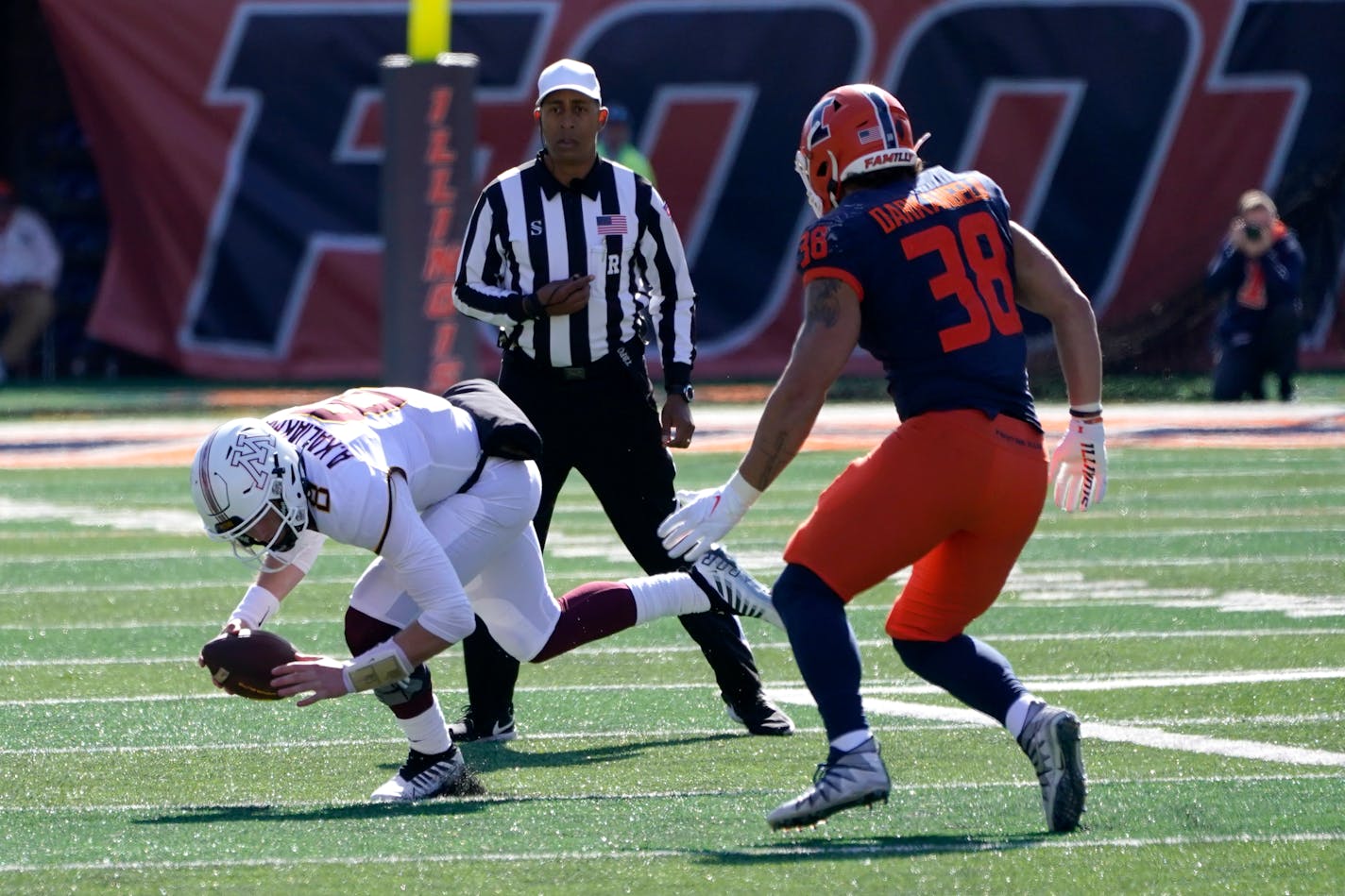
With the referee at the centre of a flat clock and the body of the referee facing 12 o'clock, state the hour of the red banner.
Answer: The red banner is roughly at 6 o'clock from the referee.

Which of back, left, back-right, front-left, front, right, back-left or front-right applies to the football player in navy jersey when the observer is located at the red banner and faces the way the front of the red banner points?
front

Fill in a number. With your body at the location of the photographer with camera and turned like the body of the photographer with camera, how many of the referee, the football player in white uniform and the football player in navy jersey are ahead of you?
3

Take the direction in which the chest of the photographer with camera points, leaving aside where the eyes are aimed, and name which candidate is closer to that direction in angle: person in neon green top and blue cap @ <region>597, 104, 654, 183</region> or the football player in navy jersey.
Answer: the football player in navy jersey

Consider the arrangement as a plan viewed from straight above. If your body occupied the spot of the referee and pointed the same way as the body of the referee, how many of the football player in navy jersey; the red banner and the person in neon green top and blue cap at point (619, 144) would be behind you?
2

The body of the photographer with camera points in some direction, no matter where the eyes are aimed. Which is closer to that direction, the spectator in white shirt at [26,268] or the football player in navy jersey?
the football player in navy jersey

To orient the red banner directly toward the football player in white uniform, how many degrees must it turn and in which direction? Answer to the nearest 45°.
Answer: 0° — it already faces them

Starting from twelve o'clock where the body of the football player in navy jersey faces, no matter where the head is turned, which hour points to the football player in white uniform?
The football player in white uniform is roughly at 11 o'clock from the football player in navy jersey.

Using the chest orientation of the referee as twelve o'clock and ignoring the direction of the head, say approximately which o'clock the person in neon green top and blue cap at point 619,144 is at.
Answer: The person in neon green top and blue cap is roughly at 6 o'clock from the referee.

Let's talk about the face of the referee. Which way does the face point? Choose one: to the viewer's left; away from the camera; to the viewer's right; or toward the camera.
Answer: toward the camera

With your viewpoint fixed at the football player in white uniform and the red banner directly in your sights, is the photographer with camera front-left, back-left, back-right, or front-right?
front-right

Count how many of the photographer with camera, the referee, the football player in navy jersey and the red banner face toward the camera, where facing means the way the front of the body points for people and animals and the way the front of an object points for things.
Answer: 3

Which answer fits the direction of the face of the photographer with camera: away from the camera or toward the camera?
toward the camera

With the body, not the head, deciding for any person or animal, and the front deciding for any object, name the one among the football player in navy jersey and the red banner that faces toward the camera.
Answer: the red banner

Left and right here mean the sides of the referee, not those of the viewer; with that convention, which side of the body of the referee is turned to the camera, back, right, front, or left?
front

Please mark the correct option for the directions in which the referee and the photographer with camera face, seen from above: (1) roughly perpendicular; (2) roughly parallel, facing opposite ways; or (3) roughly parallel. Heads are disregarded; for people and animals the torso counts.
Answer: roughly parallel

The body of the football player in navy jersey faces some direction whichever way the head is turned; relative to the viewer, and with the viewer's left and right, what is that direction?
facing away from the viewer and to the left of the viewer

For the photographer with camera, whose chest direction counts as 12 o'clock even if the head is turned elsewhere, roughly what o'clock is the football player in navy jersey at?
The football player in navy jersey is roughly at 12 o'clock from the photographer with camera.

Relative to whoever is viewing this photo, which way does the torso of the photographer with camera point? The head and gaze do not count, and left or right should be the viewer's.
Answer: facing the viewer

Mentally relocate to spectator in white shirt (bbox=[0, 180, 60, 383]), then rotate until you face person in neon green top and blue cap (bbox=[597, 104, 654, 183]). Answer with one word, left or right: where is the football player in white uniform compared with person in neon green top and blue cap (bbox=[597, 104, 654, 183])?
right

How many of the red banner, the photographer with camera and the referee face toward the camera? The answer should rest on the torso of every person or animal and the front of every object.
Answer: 3
